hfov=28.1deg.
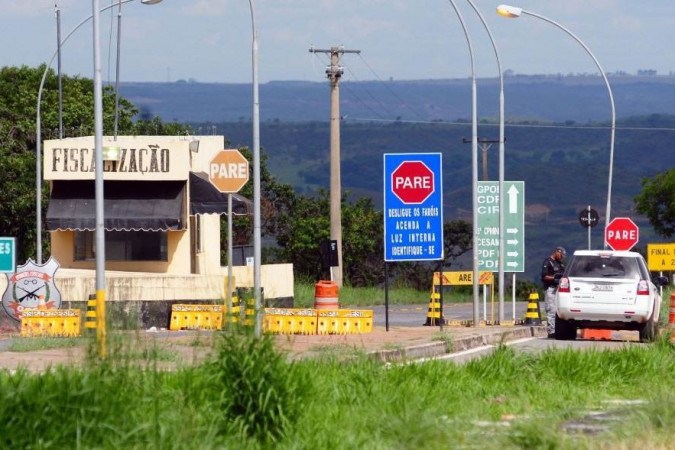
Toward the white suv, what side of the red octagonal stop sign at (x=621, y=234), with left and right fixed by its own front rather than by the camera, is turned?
front

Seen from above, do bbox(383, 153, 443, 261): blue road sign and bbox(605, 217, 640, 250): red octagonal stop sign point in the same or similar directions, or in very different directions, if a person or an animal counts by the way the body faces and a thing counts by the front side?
same or similar directions

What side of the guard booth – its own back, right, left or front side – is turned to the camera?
front

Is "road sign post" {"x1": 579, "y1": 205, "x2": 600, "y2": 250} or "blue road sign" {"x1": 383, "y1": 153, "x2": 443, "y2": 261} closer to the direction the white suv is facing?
the road sign post

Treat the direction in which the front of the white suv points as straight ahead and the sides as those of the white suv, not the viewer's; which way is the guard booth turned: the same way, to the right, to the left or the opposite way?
the opposite way

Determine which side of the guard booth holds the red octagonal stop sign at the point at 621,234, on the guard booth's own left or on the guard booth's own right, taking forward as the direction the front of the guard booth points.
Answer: on the guard booth's own left

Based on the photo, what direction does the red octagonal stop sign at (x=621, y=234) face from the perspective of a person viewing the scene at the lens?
facing the viewer

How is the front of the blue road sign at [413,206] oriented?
toward the camera

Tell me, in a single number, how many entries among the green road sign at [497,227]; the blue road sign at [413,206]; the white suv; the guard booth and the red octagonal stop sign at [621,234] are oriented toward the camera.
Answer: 4

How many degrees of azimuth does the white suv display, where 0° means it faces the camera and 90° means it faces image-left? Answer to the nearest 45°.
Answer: approximately 180°

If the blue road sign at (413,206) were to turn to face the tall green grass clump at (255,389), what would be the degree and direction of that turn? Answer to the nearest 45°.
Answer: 0° — it already faces it

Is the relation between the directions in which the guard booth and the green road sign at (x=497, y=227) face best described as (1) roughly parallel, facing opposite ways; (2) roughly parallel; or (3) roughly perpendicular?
roughly parallel

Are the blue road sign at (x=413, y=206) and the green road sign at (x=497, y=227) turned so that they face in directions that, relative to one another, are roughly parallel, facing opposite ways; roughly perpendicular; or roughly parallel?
roughly parallel

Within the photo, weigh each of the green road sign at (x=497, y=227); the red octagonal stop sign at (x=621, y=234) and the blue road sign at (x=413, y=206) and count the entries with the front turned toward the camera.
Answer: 3

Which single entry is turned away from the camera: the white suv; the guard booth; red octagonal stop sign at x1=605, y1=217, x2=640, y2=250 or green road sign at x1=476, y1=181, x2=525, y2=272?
the white suv

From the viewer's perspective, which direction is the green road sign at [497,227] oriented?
toward the camera

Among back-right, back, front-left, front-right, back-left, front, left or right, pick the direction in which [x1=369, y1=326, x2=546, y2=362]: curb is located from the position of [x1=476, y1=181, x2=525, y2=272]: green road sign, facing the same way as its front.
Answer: front
